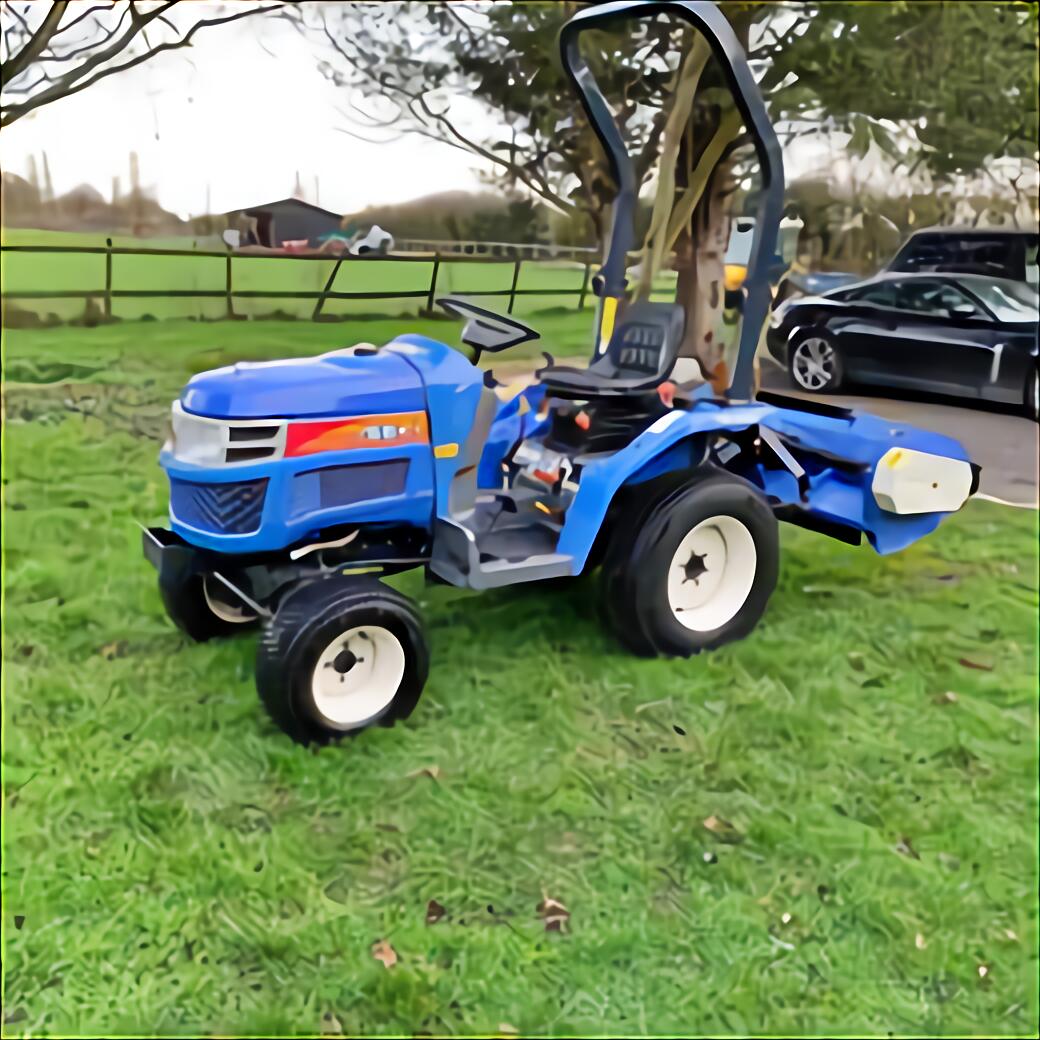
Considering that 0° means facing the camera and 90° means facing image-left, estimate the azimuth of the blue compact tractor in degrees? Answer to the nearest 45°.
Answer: approximately 45°

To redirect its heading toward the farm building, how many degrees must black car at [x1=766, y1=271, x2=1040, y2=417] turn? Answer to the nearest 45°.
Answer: approximately 90° to its right
